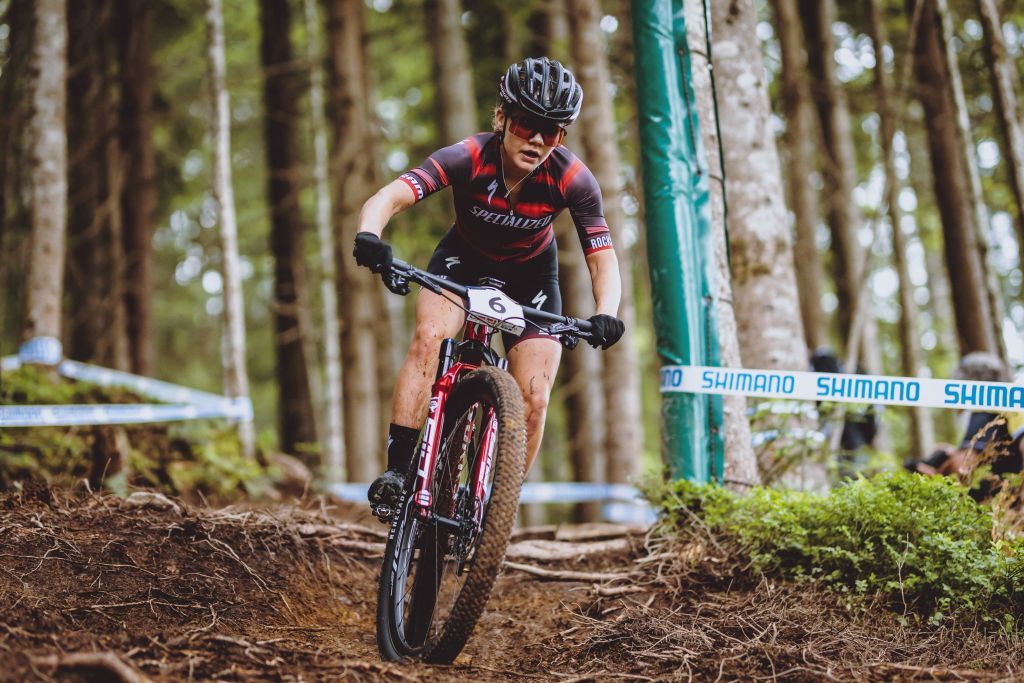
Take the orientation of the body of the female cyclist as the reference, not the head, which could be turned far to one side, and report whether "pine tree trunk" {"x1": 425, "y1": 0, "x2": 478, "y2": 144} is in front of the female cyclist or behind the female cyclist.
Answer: behind

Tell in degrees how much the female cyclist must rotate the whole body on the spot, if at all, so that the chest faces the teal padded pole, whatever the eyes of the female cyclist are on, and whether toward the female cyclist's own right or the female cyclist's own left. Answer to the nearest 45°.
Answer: approximately 135° to the female cyclist's own left

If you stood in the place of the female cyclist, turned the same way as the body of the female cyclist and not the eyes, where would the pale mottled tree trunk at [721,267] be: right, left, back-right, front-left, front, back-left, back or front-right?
back-left

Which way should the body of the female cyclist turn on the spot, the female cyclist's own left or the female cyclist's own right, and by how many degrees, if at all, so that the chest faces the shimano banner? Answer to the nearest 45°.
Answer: approximately 90° to the female cyclist's own left

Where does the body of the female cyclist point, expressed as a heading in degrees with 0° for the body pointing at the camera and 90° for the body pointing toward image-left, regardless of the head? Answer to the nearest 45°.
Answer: approximately 0°

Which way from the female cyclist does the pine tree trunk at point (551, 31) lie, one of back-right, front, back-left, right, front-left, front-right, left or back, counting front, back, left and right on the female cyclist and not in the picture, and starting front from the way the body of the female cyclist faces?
back

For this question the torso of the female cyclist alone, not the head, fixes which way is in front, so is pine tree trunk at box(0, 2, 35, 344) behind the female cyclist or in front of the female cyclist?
behind
